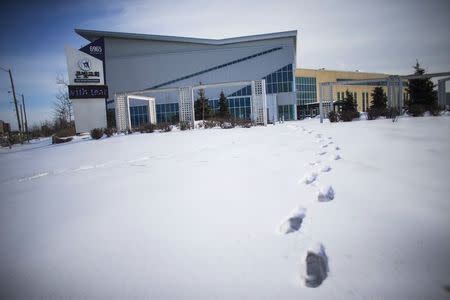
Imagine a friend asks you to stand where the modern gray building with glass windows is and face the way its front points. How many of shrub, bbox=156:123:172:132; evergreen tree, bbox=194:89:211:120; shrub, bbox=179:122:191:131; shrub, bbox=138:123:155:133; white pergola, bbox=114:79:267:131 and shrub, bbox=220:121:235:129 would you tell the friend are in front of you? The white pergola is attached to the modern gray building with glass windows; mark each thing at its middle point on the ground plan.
6

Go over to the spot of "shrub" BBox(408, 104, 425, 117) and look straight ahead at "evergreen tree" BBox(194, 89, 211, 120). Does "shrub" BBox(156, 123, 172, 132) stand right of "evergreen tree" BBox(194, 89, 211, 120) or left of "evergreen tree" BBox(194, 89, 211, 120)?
left

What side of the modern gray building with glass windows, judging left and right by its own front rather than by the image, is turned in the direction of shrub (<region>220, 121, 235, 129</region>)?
front

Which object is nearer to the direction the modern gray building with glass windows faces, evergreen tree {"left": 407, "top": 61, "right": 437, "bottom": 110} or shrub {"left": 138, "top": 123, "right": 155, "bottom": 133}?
the shrub

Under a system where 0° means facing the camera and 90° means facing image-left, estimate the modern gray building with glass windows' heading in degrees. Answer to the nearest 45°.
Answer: approximately 0°

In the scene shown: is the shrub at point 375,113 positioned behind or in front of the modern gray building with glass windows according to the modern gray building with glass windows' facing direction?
in front

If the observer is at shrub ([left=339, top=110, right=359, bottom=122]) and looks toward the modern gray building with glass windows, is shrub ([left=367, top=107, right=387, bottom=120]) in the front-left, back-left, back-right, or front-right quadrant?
back-right

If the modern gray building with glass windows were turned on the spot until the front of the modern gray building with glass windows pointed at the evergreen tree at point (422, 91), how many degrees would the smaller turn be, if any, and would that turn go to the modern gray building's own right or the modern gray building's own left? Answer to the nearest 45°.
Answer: approximately 45° to the modern gray building's own left

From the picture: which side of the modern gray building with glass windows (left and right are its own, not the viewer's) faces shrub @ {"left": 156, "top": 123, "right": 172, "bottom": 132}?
front
